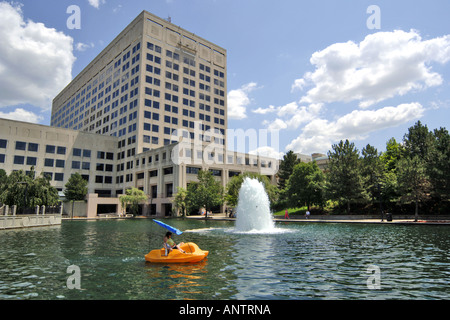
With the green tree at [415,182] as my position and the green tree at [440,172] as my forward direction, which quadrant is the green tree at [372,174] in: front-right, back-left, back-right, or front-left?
back-left

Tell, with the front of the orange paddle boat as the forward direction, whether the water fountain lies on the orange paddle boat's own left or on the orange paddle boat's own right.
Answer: on the orange paddle boat's own left

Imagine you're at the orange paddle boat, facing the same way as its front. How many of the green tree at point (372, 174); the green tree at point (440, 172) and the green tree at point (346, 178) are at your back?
0

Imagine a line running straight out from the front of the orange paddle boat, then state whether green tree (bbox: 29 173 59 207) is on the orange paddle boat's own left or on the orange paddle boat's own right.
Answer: on the orange paddle boat's own left

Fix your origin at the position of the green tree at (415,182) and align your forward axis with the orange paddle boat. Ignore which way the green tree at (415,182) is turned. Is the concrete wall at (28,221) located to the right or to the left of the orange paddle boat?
right

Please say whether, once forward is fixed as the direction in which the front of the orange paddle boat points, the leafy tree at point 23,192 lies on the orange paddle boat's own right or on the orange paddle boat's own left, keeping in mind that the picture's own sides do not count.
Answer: on the orange paddle boat's own left

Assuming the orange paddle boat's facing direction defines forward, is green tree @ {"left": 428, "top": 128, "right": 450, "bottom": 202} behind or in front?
in front

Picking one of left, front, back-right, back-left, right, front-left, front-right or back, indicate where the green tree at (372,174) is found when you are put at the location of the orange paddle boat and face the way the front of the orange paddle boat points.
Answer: front-left

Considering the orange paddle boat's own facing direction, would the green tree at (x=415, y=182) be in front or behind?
in front

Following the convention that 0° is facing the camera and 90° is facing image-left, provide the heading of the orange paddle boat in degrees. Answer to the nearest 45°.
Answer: approximately 270°

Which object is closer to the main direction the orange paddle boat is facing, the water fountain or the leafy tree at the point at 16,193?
the water fountain

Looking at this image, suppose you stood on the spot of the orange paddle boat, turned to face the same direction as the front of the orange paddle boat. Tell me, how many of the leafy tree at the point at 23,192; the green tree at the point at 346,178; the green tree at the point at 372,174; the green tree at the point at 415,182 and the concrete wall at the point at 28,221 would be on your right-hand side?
0

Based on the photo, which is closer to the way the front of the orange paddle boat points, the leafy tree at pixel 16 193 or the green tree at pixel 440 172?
the green tree

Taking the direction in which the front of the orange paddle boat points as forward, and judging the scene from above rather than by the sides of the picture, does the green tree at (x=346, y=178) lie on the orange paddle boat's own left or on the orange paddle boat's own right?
on the orange paddle boat's own left

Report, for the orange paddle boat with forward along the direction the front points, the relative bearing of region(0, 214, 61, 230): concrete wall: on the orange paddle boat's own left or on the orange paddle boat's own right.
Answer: on the orange paddle boat's own left

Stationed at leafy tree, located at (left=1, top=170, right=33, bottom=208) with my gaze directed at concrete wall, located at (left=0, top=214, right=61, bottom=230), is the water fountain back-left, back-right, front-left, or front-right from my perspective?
front-left

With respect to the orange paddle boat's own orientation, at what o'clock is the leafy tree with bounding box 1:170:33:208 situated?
The leafy tree is roughly at 8 o'clock from the orange paddle boat.

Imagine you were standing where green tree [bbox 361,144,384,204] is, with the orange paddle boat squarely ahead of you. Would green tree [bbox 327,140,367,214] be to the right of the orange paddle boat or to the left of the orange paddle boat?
right
